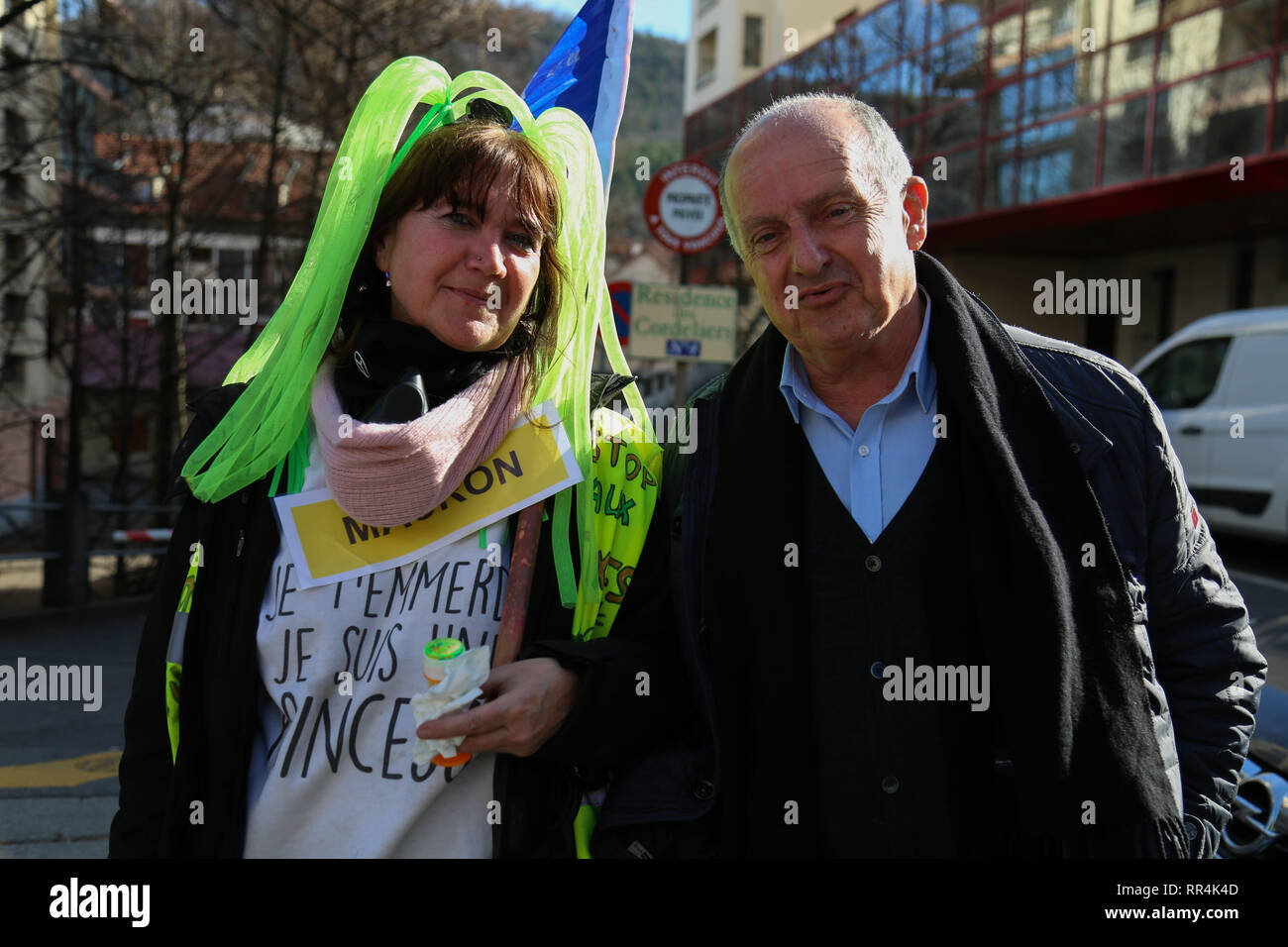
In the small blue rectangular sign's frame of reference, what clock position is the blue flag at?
The blue flag is roughly at 12 o'clock from the small blue rectangular sign.

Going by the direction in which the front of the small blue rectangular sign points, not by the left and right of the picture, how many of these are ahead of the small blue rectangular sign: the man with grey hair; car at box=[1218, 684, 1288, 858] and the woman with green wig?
3

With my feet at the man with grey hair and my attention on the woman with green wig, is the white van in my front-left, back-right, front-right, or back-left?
back-right

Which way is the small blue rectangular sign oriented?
toward the camera

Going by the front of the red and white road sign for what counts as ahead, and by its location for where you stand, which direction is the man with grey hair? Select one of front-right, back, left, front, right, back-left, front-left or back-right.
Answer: front

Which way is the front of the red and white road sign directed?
toward the camera

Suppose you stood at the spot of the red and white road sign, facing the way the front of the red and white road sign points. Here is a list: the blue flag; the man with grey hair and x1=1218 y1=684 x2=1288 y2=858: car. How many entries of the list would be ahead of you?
3

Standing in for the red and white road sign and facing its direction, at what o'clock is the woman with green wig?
The woman with green wig is roughly at 12 o'clock from the red and white road sign.

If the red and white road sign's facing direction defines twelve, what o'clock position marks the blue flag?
The blue flag is roughly at 12 o'clock from the red and white road sign.

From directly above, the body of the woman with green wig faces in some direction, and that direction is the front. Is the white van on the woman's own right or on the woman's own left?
on the woman's own left
